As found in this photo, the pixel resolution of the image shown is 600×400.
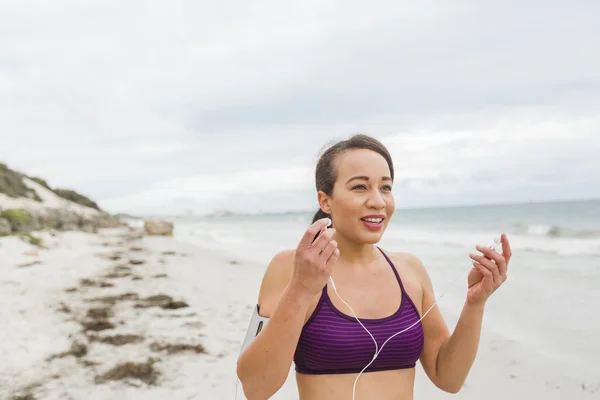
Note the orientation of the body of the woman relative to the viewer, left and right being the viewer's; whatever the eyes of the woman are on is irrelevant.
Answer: facing the viewer and to the right of the viewer

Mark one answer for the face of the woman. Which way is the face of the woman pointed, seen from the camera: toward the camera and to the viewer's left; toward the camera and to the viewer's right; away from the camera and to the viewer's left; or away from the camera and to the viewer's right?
toward the camera and to the viewer's right
